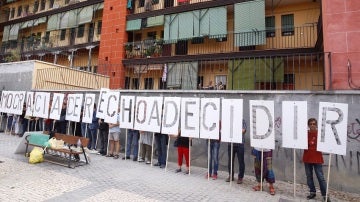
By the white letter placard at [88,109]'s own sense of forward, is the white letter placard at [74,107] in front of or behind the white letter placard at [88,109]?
behind

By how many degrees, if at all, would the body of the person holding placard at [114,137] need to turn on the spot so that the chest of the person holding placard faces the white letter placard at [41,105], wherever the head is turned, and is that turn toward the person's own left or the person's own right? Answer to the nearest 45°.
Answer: approximately 90° to the person's own right

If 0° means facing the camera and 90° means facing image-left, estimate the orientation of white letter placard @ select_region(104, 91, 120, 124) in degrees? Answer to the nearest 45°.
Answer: approximately 0°

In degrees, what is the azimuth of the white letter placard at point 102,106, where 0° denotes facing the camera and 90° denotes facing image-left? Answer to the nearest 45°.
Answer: approximately 0°

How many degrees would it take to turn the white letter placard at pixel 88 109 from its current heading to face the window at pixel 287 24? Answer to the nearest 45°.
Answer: approximately 90° to its left

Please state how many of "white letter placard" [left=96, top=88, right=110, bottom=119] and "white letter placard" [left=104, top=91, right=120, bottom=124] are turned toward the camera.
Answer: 2

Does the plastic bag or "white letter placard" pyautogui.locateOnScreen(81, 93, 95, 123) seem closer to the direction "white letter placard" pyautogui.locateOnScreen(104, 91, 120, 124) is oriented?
the plastic bag

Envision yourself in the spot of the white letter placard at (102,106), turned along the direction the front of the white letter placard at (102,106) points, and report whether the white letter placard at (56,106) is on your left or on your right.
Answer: on your right
